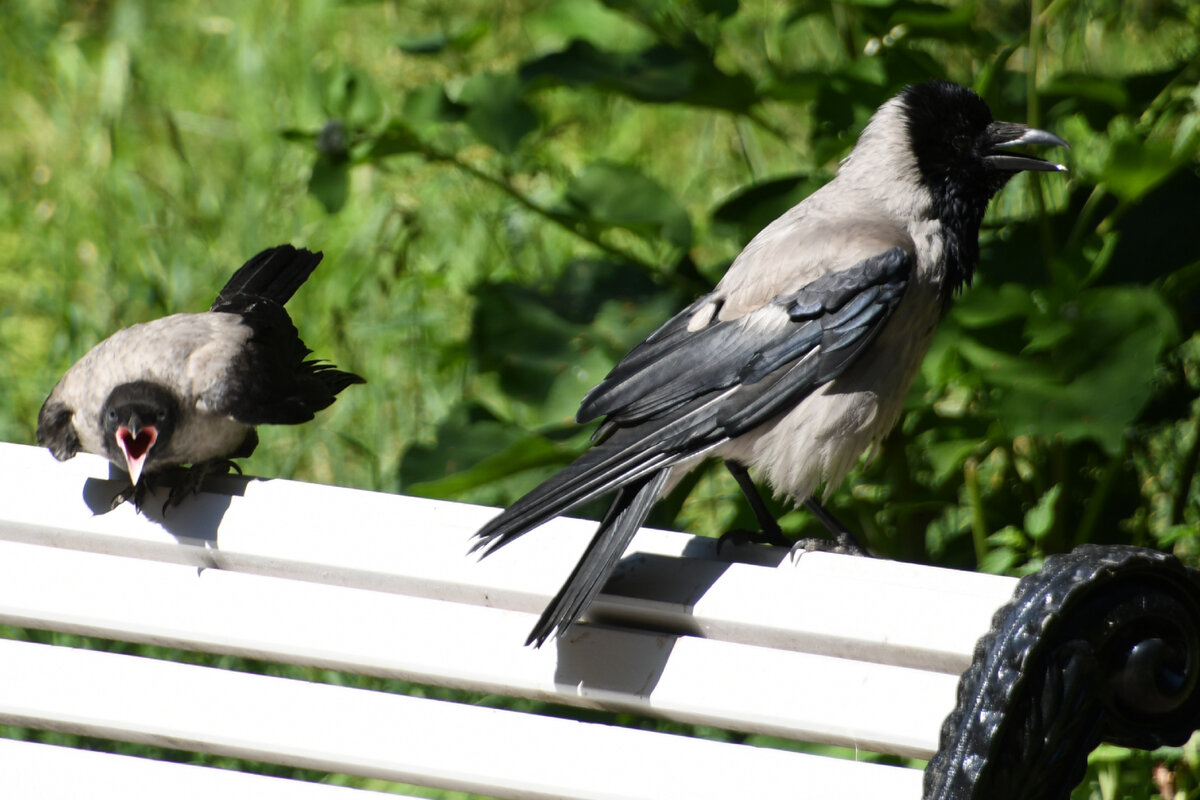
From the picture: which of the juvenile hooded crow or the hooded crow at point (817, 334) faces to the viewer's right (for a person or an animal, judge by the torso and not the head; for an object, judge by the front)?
the hooded crow

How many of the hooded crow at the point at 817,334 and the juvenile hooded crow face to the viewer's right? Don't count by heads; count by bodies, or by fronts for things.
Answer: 1

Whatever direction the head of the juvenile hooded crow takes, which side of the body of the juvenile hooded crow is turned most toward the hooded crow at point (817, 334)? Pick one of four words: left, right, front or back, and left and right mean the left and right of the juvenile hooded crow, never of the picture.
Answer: left

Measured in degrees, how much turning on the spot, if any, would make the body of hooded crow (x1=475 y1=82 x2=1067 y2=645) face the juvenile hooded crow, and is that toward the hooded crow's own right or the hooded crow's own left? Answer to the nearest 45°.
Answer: approximately 180°

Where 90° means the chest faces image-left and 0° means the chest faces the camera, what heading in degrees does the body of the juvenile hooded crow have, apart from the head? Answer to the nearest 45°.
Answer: approximately 45°

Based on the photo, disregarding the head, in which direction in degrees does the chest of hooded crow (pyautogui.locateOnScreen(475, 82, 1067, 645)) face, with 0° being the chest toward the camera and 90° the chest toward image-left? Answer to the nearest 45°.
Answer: approximately 270°
